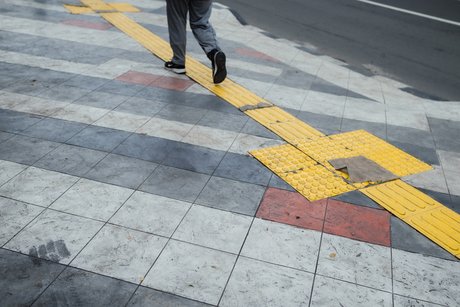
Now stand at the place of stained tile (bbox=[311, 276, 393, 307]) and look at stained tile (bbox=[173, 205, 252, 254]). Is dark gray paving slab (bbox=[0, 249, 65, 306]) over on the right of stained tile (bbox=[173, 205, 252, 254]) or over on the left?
left

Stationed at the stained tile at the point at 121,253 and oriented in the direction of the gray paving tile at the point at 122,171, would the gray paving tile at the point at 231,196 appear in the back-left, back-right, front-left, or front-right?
front-right

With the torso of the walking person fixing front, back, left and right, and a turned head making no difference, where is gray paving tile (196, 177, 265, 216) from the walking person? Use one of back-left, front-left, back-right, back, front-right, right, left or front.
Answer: back-left

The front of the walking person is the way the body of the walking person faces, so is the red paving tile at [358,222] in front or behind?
behind

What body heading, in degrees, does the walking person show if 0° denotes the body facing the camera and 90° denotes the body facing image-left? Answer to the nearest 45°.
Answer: approximately 135°

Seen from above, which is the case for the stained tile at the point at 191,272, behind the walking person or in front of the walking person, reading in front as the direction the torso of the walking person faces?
behind

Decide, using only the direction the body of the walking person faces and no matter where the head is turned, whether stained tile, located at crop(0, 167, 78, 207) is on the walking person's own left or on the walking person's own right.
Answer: on the walking person's own left

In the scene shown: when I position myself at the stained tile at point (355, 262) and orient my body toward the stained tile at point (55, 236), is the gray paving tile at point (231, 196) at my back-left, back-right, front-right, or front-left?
front-right

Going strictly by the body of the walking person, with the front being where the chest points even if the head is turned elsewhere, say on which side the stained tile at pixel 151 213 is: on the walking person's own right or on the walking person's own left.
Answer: on the walking person's own left
